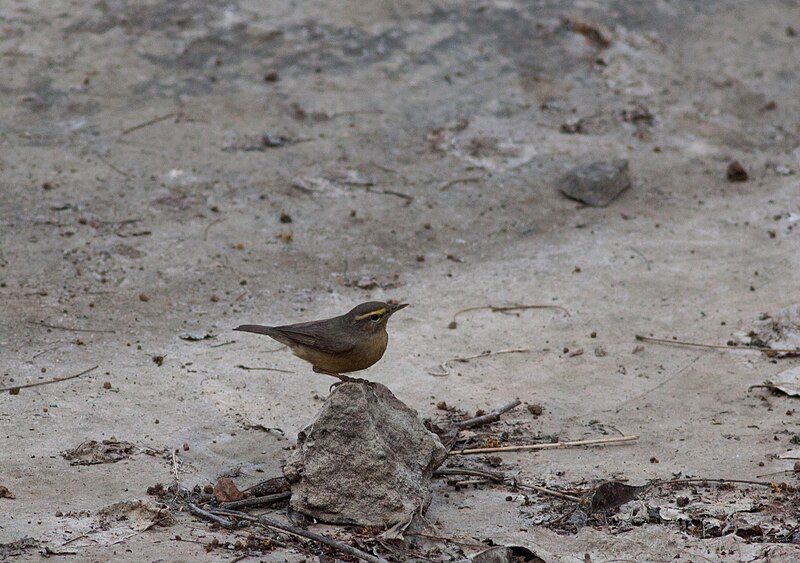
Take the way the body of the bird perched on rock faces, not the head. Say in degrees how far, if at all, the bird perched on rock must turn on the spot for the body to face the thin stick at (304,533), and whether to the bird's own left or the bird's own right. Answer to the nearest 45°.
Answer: approximately 90° to the bird's own right

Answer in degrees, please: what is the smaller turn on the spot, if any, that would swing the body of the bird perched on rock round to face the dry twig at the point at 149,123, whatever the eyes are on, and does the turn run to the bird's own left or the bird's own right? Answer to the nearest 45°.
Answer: approximately 90° to the bird's own left

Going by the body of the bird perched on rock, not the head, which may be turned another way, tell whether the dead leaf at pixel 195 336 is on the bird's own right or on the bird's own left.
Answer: on the bird's own left

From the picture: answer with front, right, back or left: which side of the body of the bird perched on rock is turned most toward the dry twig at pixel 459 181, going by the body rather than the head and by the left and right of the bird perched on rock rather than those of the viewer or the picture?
left

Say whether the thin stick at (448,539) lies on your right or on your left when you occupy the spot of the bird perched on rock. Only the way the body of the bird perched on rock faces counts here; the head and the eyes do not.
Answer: on your right

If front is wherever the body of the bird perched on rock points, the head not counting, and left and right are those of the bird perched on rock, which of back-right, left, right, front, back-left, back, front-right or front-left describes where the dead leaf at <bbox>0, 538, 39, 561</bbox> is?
back-right

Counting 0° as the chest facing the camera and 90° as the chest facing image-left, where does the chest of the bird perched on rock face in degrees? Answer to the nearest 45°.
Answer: approximately 270°

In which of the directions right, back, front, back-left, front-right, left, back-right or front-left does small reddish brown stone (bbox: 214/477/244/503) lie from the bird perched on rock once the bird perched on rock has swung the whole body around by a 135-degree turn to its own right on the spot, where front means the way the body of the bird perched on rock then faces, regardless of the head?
front

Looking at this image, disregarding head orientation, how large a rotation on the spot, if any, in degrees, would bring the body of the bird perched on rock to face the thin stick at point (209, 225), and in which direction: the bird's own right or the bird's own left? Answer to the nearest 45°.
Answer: approximately 90° to the bird's own left

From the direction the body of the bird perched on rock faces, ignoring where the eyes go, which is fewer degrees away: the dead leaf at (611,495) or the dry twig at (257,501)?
the dead leaf

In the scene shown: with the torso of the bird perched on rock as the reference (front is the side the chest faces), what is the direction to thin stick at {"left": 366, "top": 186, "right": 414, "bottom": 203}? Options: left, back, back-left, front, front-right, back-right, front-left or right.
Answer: left

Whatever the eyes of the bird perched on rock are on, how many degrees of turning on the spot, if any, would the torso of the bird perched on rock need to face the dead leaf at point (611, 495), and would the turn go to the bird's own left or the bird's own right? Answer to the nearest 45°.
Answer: approximately 45° to the bird's own right
